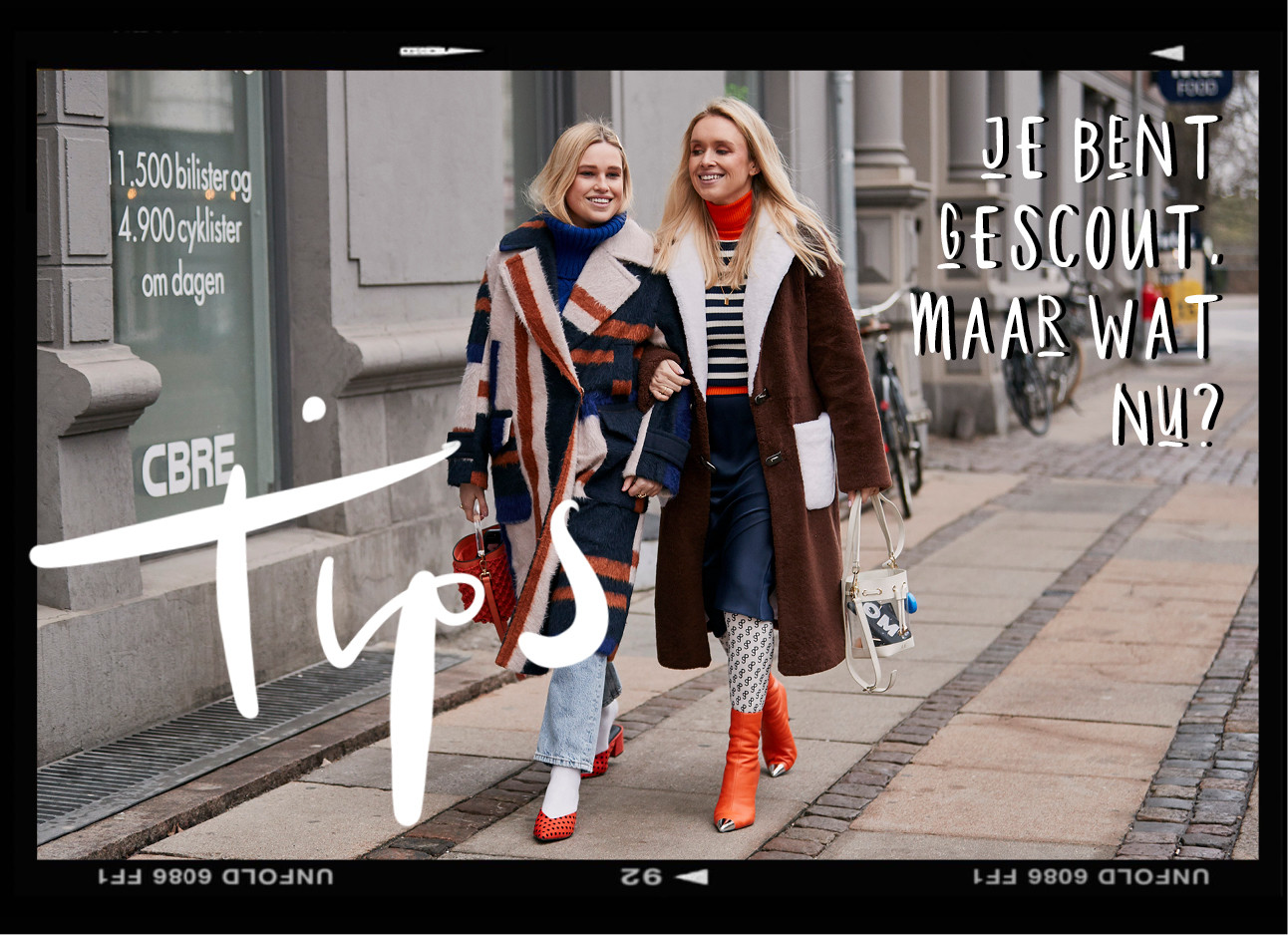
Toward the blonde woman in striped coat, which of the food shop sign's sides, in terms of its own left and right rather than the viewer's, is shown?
front

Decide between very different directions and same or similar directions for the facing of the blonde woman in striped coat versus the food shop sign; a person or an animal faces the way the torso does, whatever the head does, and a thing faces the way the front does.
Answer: same or similar directions

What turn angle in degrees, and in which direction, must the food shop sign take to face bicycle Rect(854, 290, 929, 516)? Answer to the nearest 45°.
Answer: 0° — it already faces it

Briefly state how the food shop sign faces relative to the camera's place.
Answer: facing the viewer

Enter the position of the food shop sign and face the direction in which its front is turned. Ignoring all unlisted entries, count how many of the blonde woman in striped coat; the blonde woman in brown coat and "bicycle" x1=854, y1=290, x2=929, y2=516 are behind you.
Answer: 0

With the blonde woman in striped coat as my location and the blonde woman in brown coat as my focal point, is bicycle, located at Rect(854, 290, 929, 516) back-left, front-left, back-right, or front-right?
front-left

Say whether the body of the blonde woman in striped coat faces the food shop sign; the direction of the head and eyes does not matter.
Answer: no

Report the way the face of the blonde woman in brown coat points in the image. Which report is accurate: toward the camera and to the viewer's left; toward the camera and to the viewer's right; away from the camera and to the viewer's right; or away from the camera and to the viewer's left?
toward the camera and to the viewer's left

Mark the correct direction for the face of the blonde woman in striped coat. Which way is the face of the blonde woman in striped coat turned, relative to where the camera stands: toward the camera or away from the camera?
toward the camera

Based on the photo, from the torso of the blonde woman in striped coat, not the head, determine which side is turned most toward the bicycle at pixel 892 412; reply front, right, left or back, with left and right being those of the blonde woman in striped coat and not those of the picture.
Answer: back

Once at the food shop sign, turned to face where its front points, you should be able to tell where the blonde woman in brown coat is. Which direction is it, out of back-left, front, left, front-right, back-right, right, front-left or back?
front
